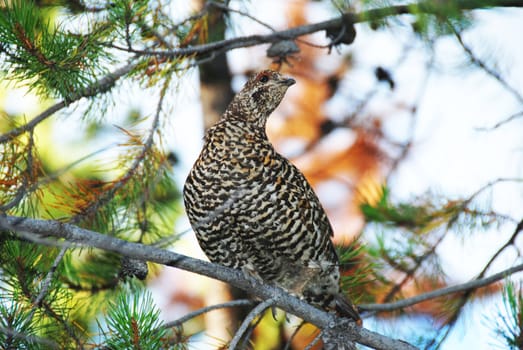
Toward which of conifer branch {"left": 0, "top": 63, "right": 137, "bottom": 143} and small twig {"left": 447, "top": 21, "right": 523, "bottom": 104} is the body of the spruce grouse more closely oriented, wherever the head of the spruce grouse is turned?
the conifer branch

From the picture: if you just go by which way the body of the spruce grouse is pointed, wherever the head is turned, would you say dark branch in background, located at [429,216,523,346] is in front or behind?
behind

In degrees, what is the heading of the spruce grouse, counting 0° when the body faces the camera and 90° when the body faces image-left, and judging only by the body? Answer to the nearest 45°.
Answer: approximately 45°

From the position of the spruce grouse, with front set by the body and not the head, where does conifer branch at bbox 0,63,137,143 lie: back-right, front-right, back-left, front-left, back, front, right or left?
front

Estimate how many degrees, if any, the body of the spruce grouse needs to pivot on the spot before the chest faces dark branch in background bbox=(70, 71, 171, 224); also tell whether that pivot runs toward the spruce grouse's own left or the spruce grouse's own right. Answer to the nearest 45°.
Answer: approximately 45° to the spruce grouse's own right

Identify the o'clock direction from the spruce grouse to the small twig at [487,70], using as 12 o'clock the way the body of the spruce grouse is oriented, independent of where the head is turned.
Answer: The small twig is roughly at 8 o'clock from the spruce grouse.
